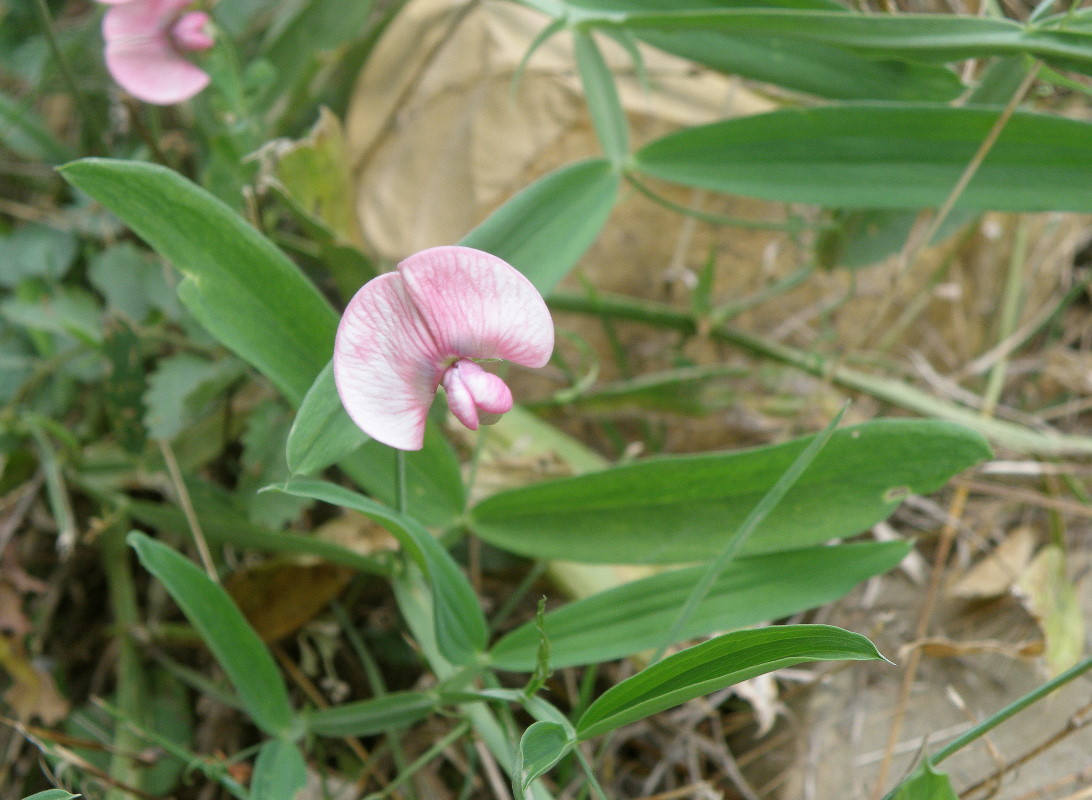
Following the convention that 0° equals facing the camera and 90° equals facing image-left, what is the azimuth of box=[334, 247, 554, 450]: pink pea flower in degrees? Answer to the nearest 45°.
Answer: approximately 0°
